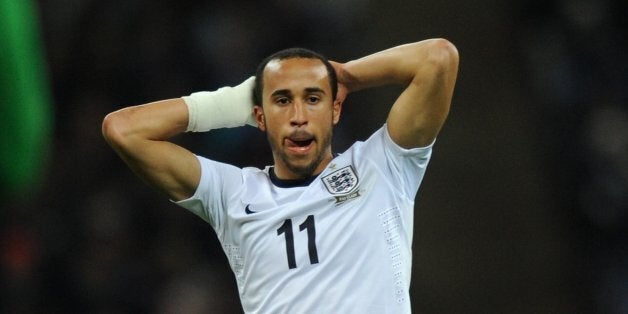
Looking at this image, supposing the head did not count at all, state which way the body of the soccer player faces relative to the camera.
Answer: toward the camera
